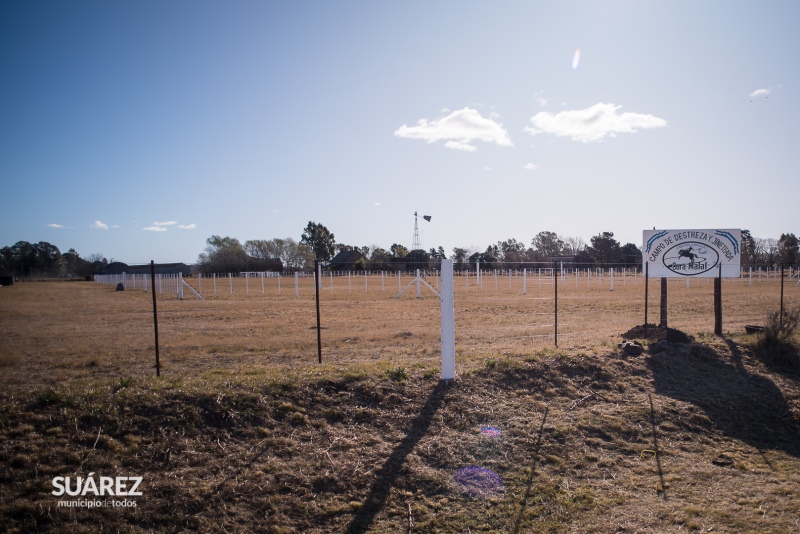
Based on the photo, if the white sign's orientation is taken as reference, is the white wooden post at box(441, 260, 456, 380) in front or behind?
in front

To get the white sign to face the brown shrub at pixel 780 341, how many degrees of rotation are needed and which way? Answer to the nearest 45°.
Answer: approximately 45° to its left

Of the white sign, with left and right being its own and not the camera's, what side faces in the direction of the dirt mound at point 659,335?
front

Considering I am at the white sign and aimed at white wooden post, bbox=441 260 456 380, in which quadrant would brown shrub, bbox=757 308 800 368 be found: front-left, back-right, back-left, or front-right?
front-left

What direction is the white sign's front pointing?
toward the camera
